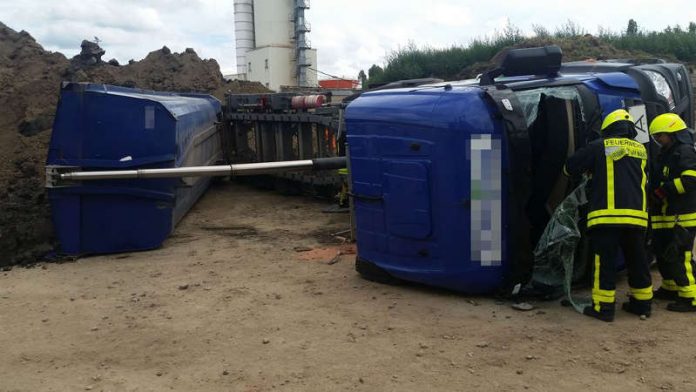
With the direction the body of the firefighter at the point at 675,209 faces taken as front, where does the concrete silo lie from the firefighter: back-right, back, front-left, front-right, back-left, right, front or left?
front-right

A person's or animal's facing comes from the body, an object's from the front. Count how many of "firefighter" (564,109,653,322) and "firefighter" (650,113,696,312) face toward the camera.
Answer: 0

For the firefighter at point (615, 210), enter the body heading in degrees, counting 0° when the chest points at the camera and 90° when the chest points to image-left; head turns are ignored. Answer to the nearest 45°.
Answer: approximately 135°

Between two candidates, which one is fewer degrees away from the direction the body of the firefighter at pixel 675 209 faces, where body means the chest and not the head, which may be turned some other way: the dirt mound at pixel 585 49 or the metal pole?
the metal pole

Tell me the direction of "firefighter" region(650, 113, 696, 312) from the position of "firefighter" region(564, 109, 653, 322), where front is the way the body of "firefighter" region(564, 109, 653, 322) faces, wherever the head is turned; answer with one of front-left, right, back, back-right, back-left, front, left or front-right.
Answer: right

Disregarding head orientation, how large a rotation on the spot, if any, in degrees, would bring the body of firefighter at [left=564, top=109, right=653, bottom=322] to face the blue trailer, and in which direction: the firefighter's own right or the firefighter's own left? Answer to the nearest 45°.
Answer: approximately 45° to the firefighter's own left

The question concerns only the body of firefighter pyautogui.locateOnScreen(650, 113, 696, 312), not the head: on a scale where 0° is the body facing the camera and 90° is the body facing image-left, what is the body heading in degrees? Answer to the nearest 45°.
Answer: approximately 90°

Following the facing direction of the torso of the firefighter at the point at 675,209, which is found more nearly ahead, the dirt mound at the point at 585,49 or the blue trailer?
the blue trailer

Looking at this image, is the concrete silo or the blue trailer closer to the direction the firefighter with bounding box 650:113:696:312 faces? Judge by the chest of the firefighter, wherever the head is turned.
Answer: the blue trailer

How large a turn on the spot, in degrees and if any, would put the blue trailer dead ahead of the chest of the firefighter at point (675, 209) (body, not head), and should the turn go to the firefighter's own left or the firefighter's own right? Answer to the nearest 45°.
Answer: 0° — they already face it

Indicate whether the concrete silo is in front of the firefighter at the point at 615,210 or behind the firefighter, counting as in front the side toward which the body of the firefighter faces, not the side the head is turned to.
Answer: in front

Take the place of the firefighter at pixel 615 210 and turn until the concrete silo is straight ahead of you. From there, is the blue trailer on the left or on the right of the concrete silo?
left
